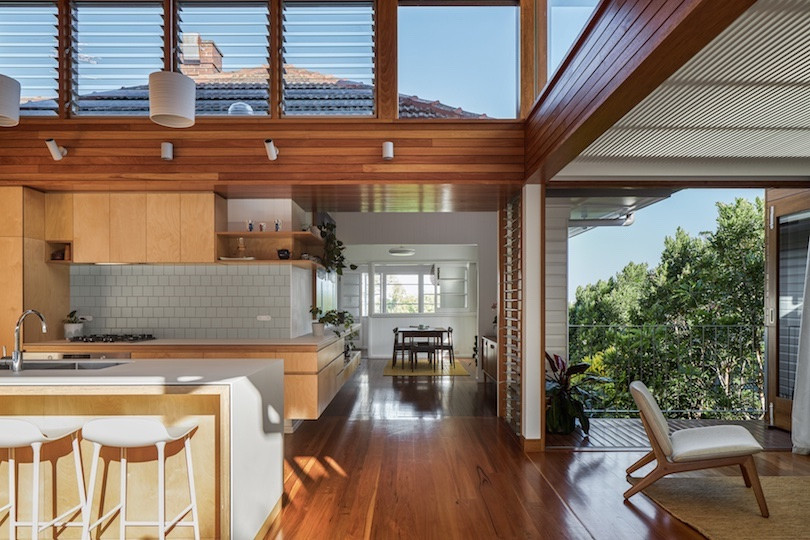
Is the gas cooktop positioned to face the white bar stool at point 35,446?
yes

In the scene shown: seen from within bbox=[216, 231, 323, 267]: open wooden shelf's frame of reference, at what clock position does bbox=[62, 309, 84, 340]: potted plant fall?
The potted plant is roughly at 3 o'clock from the open wooden shelf.

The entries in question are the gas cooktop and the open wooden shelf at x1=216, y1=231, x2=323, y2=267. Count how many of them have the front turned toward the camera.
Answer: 2
